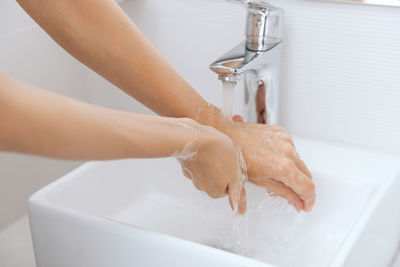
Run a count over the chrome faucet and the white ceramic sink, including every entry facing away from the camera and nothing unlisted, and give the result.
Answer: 0

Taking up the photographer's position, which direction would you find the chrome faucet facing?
facing the viewer and to the left of the viewer
